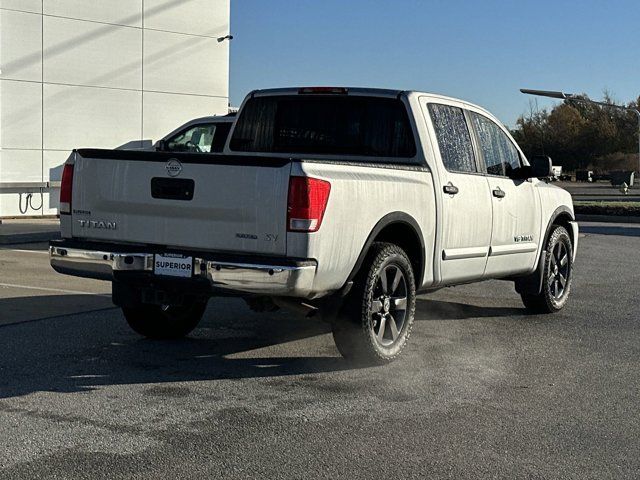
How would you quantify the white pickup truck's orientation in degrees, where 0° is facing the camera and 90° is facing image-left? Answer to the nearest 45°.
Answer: approximately 225°

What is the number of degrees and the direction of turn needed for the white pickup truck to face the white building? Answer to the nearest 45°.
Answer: approximately 45° to its left
